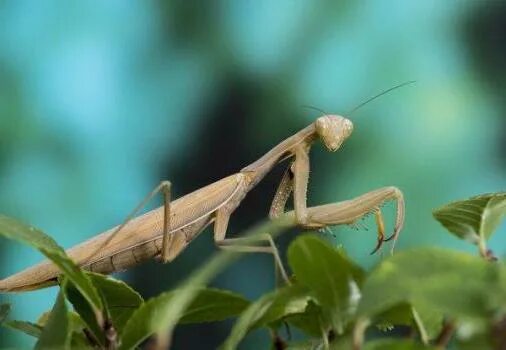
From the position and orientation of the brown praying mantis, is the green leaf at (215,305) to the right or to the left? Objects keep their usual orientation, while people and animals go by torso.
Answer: on its right

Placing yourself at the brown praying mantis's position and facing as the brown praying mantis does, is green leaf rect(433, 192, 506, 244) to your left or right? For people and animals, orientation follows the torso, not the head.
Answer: on your right

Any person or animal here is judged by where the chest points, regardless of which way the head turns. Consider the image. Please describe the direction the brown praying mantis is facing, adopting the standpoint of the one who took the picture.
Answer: facing to the right of the viewer

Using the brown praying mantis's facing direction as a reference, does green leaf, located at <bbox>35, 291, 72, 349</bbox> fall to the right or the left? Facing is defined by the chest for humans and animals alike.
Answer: on its right

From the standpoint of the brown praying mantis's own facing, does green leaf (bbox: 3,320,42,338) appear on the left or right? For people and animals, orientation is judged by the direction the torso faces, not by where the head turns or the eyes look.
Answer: on its right

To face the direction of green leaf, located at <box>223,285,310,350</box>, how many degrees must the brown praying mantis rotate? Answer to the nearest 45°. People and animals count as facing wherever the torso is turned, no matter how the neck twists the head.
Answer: approximately 90° to its right

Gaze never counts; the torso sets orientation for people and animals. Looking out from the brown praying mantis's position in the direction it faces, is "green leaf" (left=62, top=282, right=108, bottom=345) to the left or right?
on its right

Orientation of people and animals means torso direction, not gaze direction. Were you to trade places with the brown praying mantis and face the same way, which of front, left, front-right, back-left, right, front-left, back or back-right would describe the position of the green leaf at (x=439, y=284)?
right
